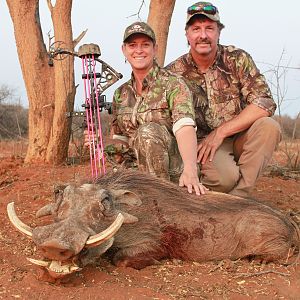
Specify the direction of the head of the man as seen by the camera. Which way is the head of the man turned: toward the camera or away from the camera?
toward the camera

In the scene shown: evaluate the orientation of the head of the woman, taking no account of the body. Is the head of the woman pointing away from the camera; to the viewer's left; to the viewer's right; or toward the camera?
toward the camera

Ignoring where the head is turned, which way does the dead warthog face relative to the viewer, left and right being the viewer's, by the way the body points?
facing the viewer and to the left of the viewer

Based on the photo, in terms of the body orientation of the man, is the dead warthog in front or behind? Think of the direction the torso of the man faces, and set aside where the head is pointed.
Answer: in front

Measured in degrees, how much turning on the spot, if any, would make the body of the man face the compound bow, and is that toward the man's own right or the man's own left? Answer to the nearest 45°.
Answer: approximately 90° to the man's own right

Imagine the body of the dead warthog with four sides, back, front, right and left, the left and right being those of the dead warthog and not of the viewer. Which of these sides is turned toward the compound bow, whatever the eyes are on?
right

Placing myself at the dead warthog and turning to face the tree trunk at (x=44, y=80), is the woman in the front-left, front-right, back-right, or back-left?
front-right

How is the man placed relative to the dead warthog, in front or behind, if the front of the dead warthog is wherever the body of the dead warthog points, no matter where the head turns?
behind

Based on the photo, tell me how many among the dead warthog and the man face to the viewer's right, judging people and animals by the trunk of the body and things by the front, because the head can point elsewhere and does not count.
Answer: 0

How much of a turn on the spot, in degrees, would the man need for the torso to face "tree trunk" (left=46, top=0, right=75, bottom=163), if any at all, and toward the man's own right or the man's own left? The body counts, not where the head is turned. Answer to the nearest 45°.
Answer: approximately 135° to the man's own right

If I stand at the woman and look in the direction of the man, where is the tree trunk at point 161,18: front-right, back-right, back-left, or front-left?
front-left

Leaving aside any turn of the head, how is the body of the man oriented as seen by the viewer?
toward the camera

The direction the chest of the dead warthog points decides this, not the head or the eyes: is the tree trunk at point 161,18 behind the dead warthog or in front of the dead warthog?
behind
